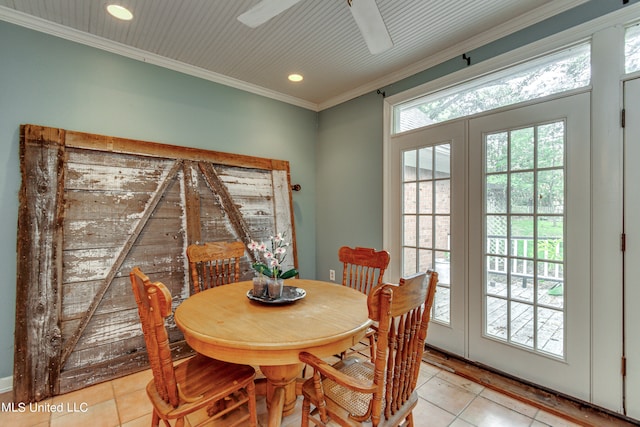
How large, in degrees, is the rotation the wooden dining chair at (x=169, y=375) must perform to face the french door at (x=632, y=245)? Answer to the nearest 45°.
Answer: approximately 45° to its right

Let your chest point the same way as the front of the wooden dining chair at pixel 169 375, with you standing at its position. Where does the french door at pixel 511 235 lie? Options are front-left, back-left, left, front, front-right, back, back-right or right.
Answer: front-right

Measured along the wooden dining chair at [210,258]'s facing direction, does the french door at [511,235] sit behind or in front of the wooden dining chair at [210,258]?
in front

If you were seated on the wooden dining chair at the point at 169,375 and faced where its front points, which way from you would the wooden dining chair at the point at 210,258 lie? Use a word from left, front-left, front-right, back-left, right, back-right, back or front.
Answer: front-left

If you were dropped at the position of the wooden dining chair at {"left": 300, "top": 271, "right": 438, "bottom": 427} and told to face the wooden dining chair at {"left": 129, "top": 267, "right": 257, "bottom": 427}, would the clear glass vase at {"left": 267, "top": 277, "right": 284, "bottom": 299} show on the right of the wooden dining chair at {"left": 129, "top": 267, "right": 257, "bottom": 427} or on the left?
right

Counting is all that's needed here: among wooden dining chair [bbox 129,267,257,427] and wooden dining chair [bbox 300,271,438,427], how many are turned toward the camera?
0

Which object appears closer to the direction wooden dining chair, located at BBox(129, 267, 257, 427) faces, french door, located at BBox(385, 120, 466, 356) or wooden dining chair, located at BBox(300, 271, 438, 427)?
the french door

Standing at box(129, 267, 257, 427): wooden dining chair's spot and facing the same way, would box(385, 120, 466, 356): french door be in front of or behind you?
in front

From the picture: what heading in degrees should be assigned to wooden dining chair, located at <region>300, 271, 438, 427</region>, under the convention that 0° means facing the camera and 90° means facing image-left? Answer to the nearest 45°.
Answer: approximately 135°

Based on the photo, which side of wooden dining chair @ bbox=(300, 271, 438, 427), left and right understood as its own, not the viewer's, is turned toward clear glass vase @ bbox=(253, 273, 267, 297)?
front

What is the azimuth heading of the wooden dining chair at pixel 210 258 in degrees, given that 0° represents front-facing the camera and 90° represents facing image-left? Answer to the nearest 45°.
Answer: approximately 315°

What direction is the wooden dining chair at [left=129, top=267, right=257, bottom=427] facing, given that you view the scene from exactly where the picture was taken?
facing away from the viewer and to the right of the viewer
